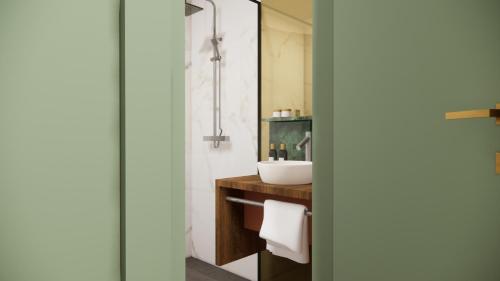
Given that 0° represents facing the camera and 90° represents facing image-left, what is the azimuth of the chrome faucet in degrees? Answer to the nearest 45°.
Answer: approximately 45°

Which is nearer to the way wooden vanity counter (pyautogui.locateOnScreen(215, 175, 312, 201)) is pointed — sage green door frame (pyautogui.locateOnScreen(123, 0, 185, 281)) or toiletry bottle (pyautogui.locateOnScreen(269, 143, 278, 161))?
the sage green door frame

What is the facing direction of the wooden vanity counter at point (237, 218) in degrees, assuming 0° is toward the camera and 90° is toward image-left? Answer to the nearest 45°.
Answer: approximately 45°
